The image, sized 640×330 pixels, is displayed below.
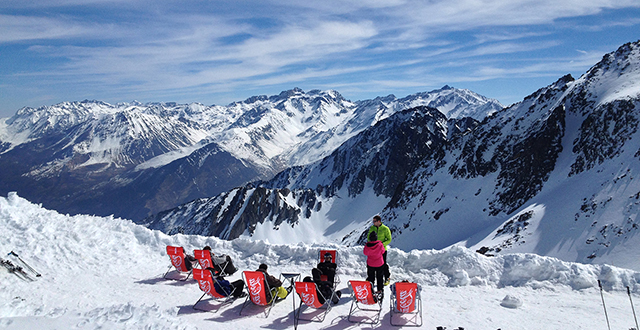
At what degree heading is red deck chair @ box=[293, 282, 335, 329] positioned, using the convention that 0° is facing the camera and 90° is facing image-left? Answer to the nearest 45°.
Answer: approximately 225°

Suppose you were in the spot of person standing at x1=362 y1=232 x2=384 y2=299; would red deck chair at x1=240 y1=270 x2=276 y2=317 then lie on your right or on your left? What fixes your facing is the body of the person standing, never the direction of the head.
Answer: on your left

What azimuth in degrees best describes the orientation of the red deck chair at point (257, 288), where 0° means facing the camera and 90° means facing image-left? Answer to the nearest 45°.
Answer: approximately 225°

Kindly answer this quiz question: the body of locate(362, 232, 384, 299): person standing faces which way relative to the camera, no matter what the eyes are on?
away from the camera

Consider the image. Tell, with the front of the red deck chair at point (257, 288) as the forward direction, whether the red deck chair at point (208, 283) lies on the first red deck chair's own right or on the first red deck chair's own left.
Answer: on the first red deck chair's own left

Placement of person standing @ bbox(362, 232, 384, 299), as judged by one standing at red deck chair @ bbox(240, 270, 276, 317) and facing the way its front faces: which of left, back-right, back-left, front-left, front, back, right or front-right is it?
front-right

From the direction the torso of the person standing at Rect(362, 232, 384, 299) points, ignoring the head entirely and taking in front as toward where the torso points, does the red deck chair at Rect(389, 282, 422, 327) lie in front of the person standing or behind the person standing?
behind

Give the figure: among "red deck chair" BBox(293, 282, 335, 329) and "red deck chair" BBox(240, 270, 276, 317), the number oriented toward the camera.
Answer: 0

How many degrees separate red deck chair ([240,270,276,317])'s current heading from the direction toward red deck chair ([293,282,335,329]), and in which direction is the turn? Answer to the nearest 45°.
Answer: approximately 90° to its right

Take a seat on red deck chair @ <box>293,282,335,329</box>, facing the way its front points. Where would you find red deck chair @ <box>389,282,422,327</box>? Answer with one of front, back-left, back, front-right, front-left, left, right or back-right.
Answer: front-right
